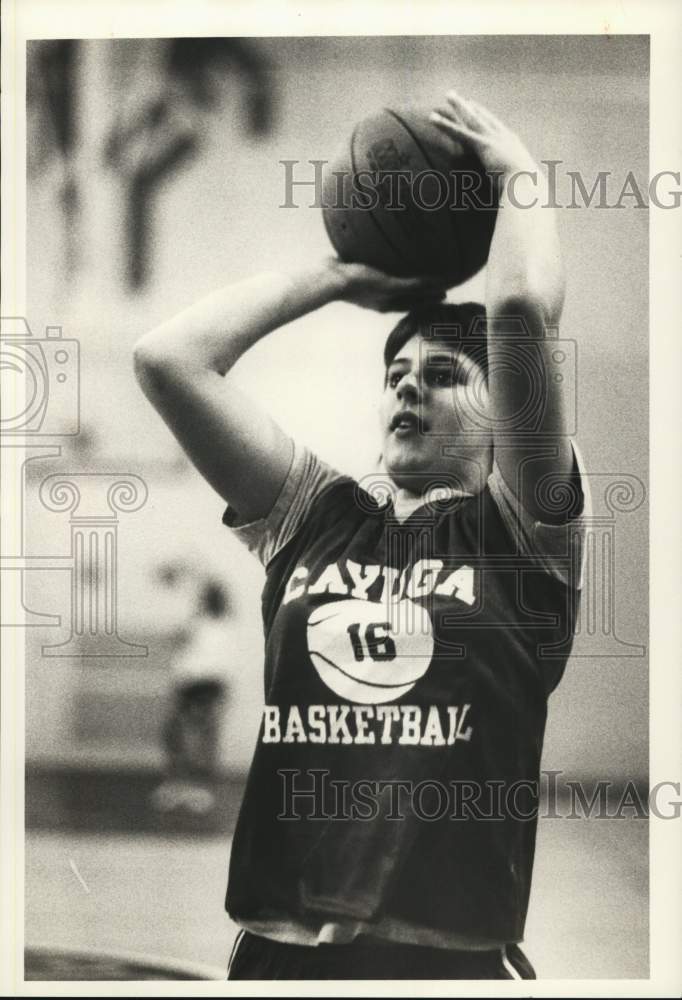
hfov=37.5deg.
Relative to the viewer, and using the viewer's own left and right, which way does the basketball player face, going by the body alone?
facing the viewer and to the left of the viewer
